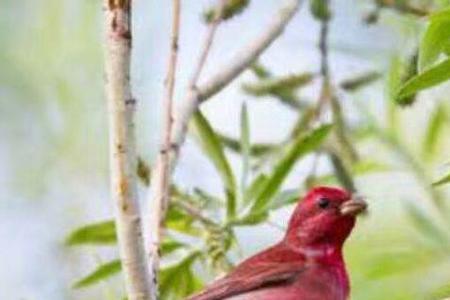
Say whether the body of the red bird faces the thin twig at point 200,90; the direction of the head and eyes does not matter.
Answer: no

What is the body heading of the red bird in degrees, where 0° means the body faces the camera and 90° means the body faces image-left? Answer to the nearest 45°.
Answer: approximately 270°

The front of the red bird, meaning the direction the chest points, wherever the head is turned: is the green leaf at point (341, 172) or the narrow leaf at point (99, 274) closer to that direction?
the green leaf

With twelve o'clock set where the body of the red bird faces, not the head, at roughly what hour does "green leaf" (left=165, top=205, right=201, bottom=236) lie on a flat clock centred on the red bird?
The green leaf is roughly at 5 o'clock from the red bird.

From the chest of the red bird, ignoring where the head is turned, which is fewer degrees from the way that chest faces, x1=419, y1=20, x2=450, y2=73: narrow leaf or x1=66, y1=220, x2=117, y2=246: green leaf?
the narrow leaf

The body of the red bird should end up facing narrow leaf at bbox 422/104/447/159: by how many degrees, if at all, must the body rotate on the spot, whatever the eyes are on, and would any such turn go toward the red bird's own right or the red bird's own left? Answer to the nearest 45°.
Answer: approximately 45° to the red bird's own left

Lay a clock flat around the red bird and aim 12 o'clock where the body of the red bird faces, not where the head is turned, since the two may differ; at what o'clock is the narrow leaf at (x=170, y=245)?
The narrow leaf is roughly at 5 o'clock from the red bird.

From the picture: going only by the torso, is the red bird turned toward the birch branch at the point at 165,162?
no

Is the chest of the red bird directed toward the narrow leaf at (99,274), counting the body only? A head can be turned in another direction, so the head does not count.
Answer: no

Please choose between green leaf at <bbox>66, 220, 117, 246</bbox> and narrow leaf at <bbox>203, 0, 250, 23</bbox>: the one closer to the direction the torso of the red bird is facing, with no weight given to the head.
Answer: the narrow leaf
